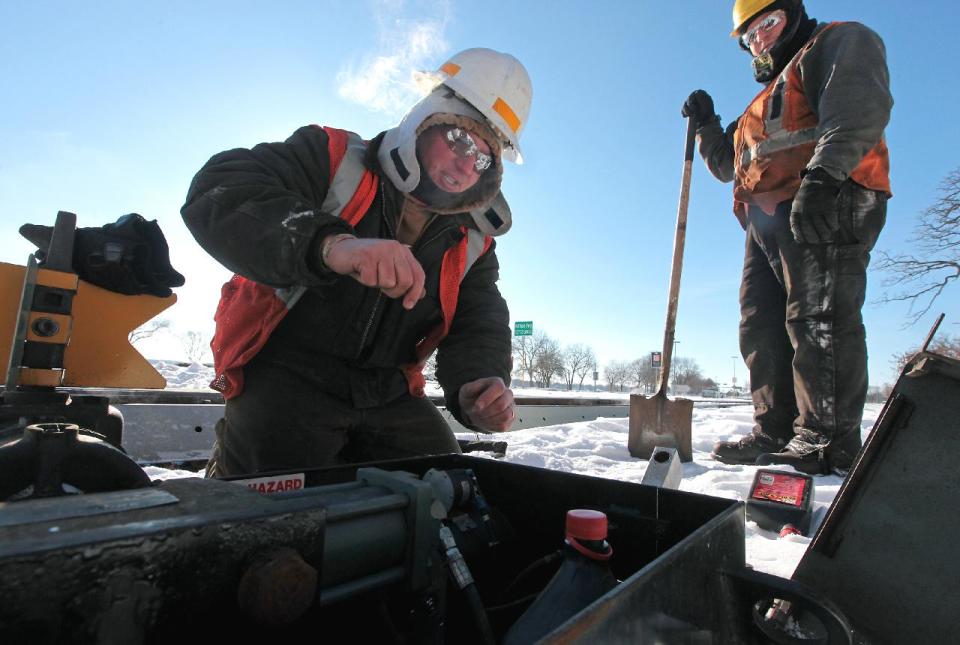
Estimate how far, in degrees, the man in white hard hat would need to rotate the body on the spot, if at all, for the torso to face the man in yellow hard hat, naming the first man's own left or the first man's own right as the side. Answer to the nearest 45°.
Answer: approximately 45° to the first man's own left

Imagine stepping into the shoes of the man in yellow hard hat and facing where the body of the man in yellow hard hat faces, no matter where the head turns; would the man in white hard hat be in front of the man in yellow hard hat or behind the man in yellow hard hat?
in front

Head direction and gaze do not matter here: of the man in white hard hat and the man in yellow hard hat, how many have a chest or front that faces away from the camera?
0

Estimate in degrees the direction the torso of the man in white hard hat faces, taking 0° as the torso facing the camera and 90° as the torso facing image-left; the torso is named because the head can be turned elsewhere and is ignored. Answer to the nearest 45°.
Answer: approximately 315°

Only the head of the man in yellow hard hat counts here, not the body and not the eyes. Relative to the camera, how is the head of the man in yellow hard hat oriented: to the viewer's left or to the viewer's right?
to the viewer's left

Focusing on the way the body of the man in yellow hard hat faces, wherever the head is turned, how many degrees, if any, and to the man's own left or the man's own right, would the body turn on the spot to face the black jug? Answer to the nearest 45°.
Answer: approximately 45° to the man's own left

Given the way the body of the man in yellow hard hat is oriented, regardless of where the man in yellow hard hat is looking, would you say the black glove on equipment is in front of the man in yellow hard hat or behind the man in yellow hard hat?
in front

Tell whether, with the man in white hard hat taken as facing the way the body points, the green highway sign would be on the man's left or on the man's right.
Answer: on the man's left

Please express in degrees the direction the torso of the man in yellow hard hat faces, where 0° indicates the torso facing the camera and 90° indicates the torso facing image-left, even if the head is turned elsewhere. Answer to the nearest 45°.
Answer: approximately 45°
